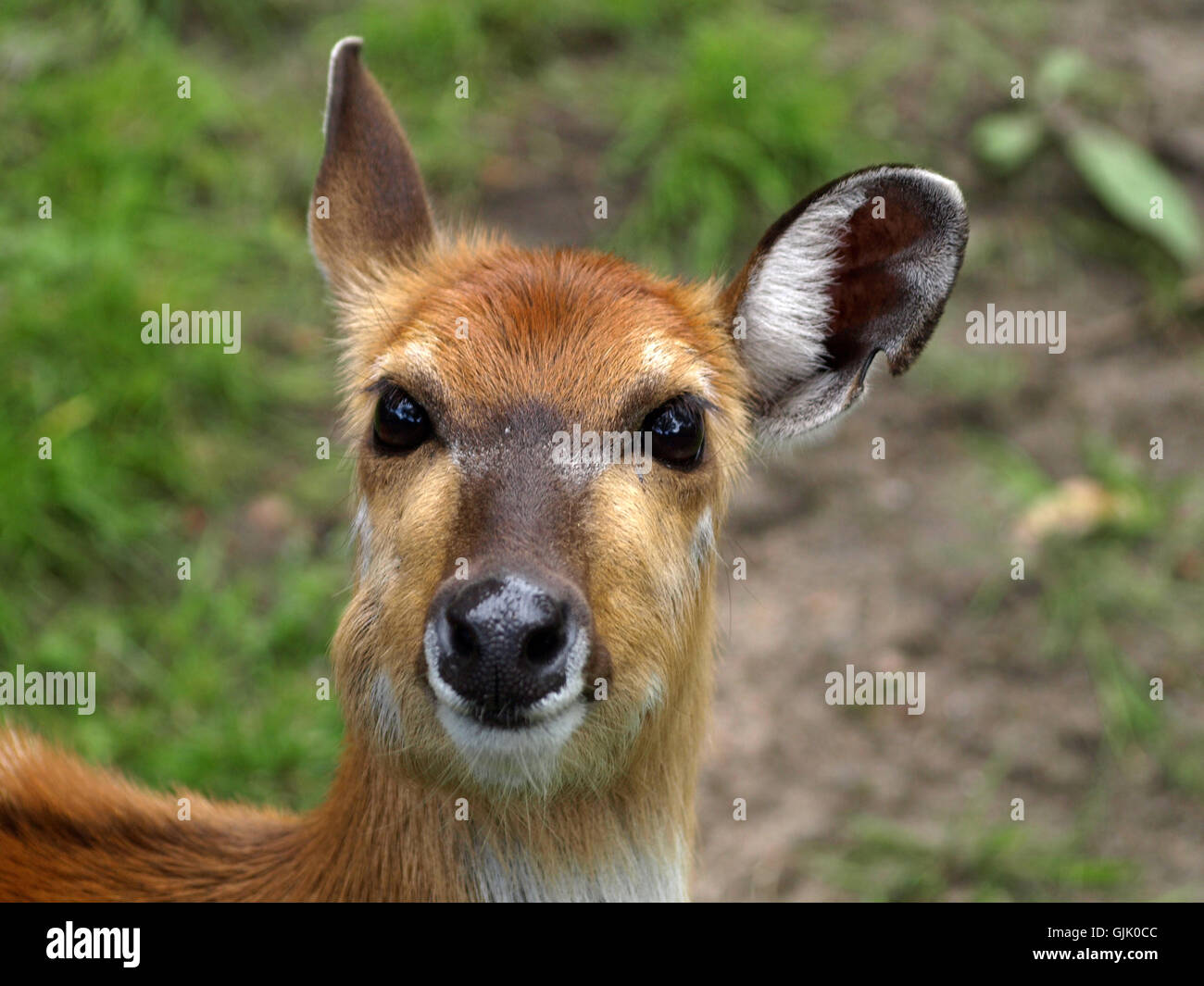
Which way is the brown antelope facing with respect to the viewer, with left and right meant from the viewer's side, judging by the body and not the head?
facing the viewer and to the right of the viewer
